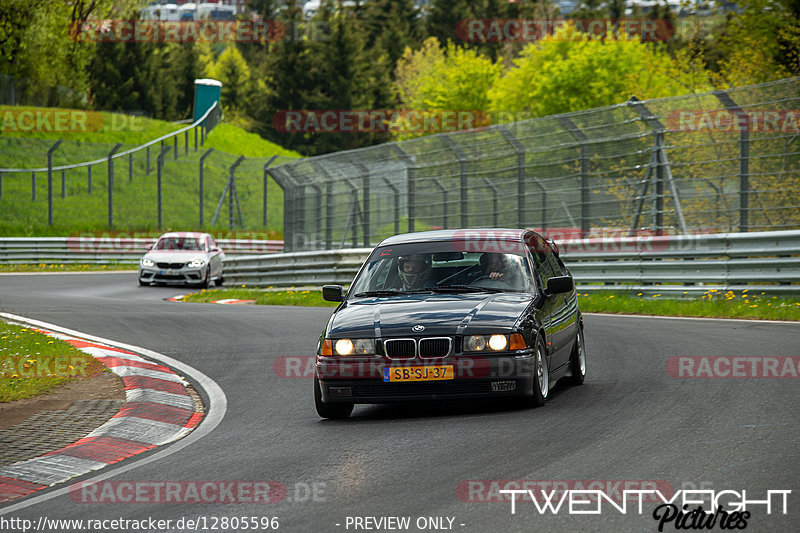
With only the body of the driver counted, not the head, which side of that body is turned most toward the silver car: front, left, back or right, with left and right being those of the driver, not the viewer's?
back

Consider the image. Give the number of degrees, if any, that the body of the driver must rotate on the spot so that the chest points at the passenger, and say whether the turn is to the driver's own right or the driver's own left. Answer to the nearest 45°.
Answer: approximately 90° to the driver's own right

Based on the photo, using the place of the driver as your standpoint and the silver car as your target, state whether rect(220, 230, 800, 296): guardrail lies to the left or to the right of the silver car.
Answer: right

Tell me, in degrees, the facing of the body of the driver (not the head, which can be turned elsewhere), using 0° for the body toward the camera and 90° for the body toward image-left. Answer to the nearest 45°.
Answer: approximately 0°

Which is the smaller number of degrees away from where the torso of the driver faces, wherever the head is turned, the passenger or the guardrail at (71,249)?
the passenger

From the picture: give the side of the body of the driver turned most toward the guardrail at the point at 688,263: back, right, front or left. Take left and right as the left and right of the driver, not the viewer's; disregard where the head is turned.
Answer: back

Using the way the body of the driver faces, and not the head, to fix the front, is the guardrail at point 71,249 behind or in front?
behind

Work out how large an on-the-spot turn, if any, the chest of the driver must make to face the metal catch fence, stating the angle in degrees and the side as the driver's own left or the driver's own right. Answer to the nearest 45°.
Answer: approximately 180°
